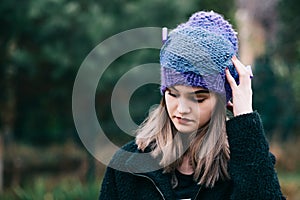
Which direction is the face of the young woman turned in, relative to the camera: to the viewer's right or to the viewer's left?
to the viewer's left

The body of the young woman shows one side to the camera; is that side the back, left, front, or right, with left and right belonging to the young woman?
front
